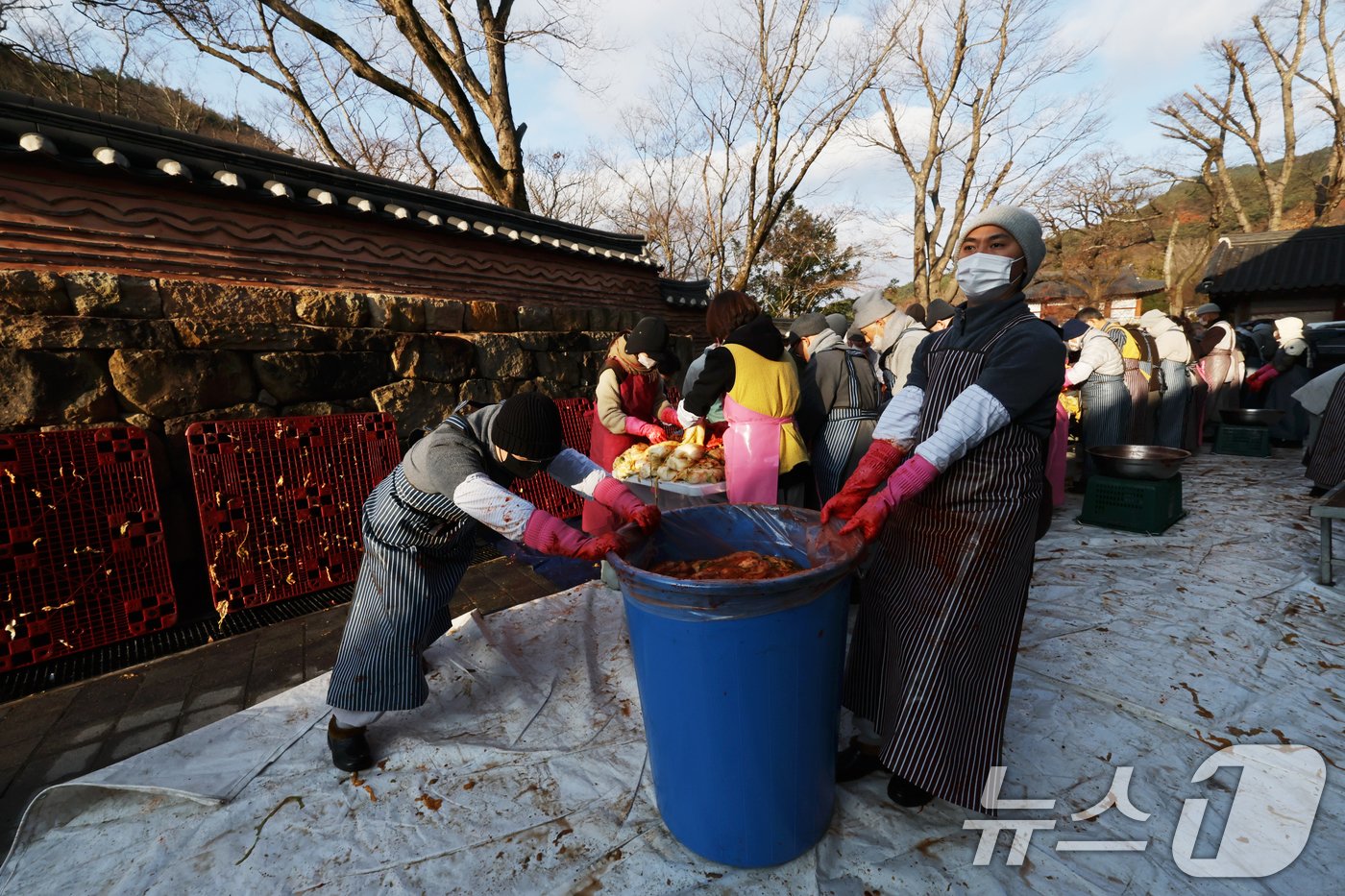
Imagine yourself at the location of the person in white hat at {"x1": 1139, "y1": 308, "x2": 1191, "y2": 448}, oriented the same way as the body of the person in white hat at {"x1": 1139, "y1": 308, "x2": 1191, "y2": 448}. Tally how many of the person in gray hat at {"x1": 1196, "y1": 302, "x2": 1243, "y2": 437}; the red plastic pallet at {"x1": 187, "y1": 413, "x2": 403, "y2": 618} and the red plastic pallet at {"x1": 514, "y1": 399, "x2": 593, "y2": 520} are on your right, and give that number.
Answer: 1

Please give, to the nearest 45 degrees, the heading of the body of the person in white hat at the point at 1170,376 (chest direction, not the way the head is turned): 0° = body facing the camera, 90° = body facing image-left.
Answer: approximately 90°

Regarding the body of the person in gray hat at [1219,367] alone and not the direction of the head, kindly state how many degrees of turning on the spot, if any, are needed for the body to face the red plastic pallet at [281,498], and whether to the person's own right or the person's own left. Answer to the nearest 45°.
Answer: approximately 45° to the person's own left

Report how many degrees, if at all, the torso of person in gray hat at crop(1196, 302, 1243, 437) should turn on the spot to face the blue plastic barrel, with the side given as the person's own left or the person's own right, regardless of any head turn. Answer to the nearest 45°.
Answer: approximately 90° to the person's own left

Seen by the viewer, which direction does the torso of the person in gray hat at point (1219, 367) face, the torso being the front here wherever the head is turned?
to the viewer's left

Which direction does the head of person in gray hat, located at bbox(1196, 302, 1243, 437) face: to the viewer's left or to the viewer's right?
to the viewer's left

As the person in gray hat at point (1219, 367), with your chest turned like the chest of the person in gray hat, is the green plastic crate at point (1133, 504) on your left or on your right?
on your left

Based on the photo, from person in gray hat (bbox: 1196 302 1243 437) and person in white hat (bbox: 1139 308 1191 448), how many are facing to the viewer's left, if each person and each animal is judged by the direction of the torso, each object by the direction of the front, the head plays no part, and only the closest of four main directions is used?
2

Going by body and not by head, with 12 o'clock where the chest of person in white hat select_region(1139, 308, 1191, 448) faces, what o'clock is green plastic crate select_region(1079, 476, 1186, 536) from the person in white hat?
The green plastic crate is roughly at 9 o'clock from the person in white hat.
